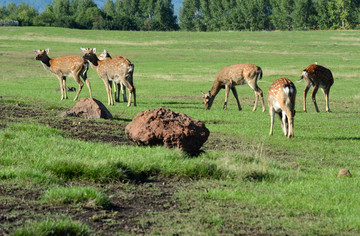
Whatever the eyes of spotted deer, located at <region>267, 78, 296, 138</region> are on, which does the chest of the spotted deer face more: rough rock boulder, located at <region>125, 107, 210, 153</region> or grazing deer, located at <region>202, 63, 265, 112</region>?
the grazing deer

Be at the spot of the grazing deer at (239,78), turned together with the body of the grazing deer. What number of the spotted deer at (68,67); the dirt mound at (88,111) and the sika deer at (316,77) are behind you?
1

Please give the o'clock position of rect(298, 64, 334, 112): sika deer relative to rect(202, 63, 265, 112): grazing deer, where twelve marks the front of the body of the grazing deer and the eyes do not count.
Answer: The sika deer is roughly at 6 o'clock from the grazing deer.

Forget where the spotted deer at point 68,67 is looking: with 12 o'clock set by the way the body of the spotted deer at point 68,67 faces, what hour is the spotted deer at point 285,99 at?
the spotted deer at point 285,99 is roughly at 8 o'clock from the spotted deer at point 68,67.

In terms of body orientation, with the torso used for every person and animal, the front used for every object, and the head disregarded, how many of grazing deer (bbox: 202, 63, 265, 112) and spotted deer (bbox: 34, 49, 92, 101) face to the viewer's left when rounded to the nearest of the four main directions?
2

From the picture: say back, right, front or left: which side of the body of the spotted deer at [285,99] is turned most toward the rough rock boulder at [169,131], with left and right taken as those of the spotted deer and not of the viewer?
left

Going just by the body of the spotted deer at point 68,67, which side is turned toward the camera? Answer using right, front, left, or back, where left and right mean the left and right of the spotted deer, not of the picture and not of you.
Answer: left

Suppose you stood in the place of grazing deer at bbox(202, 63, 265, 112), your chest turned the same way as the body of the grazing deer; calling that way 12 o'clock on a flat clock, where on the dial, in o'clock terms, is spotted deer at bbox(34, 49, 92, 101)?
The spotted deer is roughly at 12 o'clock from the grazing deer.

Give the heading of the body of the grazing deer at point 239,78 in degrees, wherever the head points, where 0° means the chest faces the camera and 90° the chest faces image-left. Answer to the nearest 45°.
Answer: approximately 90°

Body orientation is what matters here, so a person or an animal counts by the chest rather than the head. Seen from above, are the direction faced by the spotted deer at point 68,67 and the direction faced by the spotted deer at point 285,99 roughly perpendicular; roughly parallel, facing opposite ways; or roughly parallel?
roughly perpendicular

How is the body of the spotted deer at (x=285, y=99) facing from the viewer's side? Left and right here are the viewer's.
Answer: facing away from the viewer and to the left of the viewer

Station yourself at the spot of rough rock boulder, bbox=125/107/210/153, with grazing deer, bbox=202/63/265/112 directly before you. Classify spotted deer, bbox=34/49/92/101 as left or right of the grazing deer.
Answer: left

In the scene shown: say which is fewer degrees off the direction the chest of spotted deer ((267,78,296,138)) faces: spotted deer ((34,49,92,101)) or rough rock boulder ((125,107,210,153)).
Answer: the spotted deer
